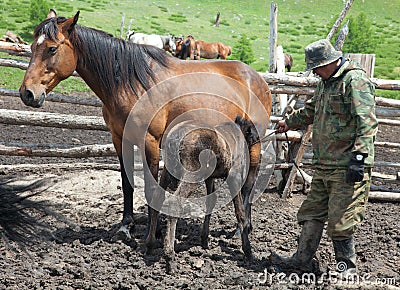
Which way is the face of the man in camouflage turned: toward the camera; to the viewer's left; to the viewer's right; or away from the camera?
to the viewer's left
